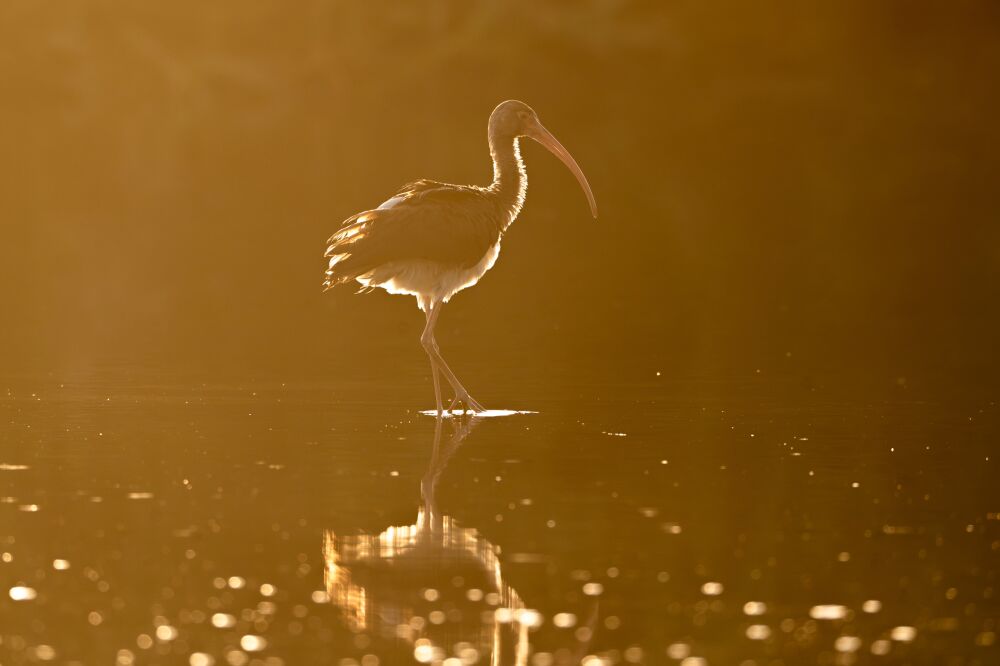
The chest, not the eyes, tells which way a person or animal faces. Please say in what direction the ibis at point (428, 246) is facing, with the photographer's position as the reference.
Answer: facing to the right of the viewer
